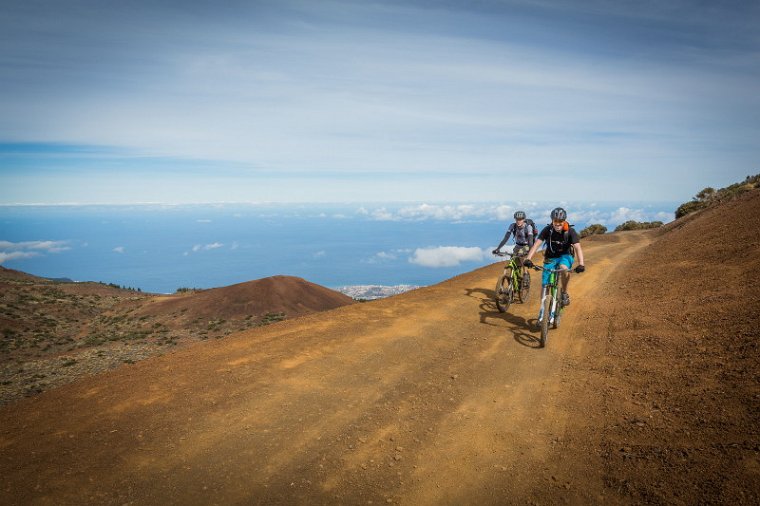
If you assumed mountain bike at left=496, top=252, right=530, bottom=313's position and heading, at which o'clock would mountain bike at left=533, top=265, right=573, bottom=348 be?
mountain bike at left=533, top=265, right=573, bottom=348 is roughly at 10 o'clock from mountain bike at left=496, top=252, right=530, bottom=313.

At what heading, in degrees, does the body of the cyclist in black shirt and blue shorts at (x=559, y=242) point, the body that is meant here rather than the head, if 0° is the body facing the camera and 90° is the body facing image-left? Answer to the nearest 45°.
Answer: approximately 0°

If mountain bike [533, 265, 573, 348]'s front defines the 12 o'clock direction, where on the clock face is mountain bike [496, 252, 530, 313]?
mountain bike [496, 252, 530, 313] is roughly at 5 o'clock from mountain bike [533, 265, 573, 348].

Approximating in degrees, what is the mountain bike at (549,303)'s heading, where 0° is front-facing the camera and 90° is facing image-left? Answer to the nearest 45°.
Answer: approximately 0°

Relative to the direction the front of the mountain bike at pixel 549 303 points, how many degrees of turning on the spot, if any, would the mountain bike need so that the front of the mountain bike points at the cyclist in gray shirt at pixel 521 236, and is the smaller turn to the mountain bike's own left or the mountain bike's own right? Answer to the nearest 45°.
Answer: approximately 180°

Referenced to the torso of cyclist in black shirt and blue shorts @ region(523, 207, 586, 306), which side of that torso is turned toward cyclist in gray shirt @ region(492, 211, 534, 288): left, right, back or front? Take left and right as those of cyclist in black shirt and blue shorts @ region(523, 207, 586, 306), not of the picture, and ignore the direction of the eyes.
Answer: back
